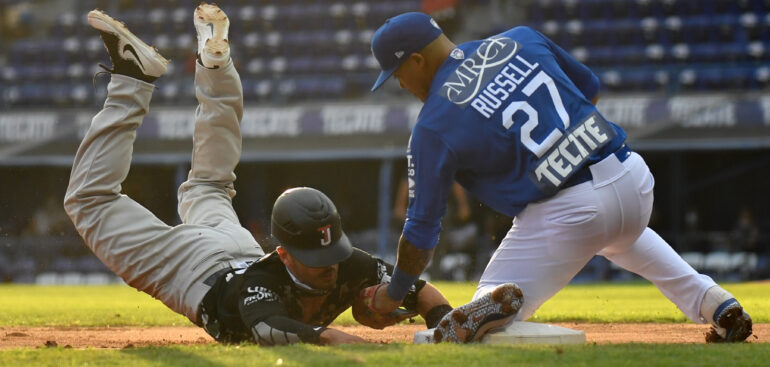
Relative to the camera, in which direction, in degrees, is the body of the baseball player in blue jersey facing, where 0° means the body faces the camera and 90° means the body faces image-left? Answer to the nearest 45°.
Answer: approximately 135°

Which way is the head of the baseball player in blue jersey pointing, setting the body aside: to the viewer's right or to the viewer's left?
to the viewer's left
